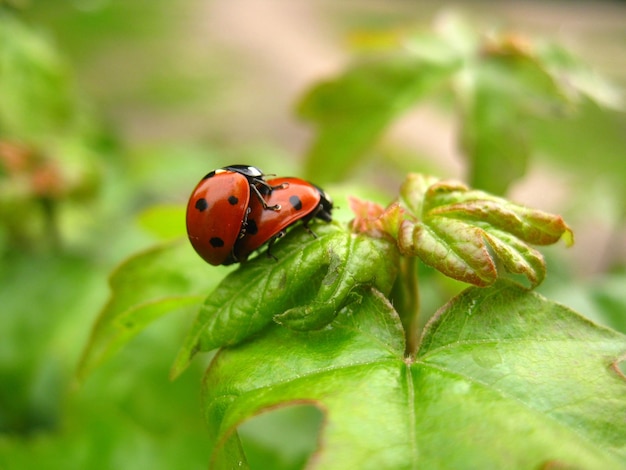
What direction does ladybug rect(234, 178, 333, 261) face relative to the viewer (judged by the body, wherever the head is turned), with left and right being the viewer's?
facing to the right of the viewer

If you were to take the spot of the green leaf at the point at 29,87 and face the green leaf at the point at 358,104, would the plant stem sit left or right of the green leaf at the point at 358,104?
right

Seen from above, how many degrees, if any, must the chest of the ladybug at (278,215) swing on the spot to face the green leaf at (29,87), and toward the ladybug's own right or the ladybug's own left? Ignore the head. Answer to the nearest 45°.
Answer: approximately 135° to the ladybug's own left

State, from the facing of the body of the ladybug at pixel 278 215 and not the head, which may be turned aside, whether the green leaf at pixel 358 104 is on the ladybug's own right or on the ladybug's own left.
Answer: on the ladybug's own left
